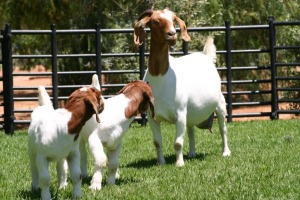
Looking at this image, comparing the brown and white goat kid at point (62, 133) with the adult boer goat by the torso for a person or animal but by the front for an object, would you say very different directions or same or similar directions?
very different directions

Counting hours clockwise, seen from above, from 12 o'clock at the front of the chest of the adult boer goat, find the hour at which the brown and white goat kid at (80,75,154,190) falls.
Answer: The brown and white goat kid is roughly at 11 o'clock from the adult boer goat.

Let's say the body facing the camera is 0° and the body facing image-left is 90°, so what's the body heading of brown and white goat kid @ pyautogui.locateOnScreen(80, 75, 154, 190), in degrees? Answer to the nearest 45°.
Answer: approximately 315°

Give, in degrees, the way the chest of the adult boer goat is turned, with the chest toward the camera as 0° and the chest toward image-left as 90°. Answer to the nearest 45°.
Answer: approximately 45°

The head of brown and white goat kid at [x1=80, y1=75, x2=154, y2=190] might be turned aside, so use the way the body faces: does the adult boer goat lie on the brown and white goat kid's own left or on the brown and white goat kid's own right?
on the brown and white goat kid's own left

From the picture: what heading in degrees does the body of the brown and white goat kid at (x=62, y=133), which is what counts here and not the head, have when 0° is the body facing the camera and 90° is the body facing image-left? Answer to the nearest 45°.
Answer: approximately 225°
